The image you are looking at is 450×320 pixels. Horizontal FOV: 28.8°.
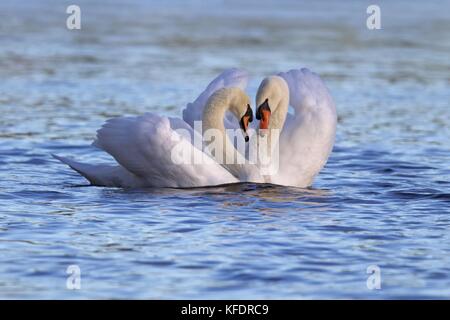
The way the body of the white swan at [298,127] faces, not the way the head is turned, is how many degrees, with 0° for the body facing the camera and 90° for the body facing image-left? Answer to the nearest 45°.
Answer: approximately 45°

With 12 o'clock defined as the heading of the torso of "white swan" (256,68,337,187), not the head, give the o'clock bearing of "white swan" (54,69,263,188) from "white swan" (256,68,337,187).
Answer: "white swan" (54,69,263,188) is roughly at 1 o'clock from "white swan" (256,68,337,187).
